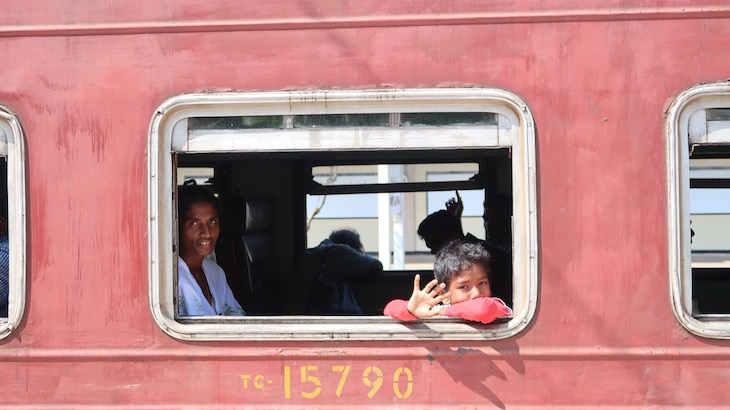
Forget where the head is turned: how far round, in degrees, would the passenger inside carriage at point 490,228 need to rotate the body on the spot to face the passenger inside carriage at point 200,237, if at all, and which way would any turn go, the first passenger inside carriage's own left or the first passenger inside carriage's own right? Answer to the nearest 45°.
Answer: approximately 45° to the first passenger inside carriage's own left

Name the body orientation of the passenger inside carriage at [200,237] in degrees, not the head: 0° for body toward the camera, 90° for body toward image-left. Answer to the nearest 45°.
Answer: approximately 315°

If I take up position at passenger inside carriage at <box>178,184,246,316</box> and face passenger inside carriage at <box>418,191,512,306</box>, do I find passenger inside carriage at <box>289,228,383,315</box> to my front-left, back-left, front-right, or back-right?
front-left

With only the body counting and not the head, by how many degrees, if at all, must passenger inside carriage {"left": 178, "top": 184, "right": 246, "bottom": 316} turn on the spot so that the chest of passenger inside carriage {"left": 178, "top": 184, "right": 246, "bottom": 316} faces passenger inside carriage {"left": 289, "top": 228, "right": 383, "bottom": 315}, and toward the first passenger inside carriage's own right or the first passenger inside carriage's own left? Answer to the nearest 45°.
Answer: approximately 90° to the first passenger inside carriage's own left
